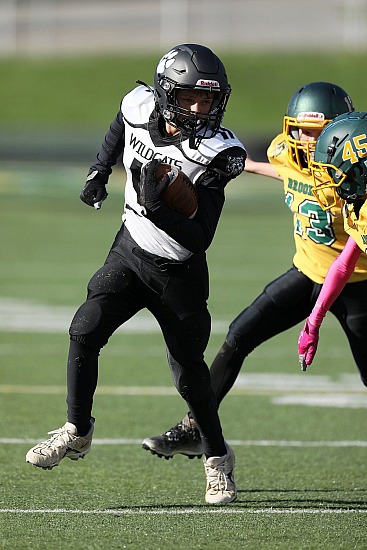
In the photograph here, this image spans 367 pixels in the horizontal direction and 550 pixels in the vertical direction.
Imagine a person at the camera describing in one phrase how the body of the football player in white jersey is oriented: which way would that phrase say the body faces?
toward the camera

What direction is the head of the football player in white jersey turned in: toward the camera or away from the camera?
toward the camera
